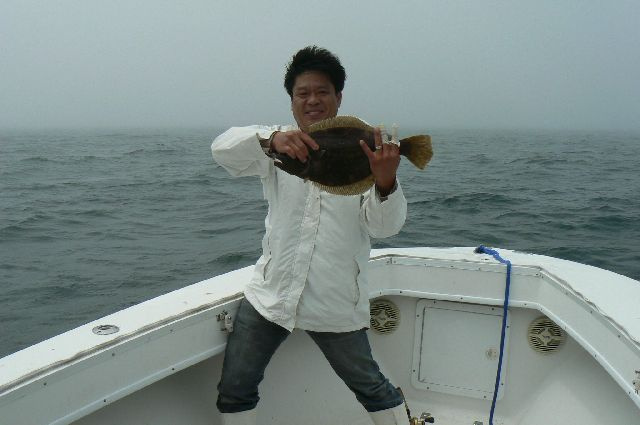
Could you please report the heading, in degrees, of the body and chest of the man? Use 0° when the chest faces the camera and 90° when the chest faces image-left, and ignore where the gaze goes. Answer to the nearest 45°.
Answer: approximately 0°
